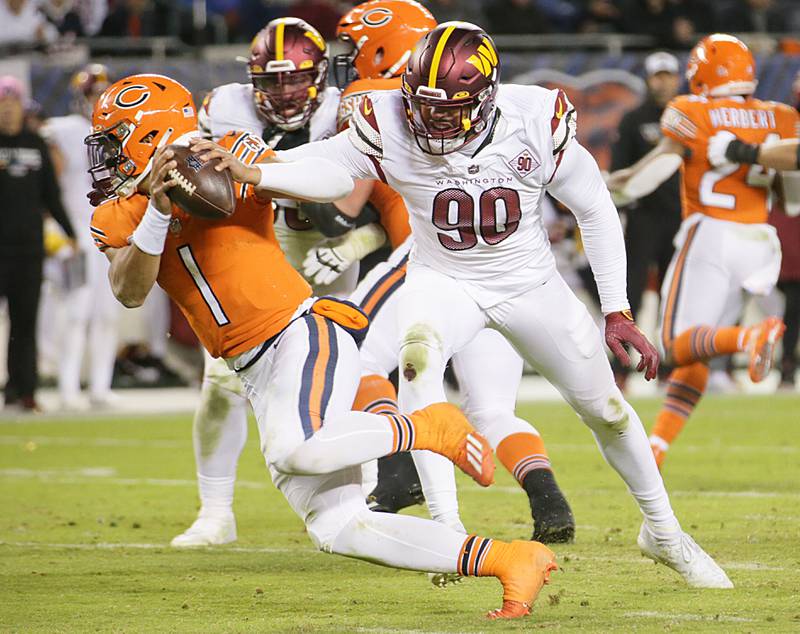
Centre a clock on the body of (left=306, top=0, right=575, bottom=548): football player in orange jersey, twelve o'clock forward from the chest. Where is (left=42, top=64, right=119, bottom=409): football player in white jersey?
The football player in white jersey is roughly at 2 o'clock from the football player in orange jersey.

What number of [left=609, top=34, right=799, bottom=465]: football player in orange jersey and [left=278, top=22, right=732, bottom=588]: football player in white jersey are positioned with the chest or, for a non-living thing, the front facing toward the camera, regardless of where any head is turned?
1

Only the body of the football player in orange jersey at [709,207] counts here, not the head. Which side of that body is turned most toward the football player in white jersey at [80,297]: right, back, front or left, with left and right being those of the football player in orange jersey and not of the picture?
front

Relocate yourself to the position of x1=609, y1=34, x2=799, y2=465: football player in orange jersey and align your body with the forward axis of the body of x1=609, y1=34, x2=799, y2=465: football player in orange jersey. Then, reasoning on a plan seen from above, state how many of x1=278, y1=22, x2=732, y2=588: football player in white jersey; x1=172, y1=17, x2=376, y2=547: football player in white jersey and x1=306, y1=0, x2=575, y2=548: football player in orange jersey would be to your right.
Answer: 0

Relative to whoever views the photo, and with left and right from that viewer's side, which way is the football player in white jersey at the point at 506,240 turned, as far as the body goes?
facing the viewer

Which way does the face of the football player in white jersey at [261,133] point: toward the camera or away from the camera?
toward the camera

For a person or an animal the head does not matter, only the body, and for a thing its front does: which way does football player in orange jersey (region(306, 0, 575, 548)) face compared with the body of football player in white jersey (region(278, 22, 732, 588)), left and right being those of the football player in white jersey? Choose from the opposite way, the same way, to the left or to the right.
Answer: to the right

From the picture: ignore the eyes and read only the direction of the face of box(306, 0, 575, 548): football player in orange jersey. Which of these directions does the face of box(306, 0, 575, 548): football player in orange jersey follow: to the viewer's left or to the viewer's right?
to the viewer's left

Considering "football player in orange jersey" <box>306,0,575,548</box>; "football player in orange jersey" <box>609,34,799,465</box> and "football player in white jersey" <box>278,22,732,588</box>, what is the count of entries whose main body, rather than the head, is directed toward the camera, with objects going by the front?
1

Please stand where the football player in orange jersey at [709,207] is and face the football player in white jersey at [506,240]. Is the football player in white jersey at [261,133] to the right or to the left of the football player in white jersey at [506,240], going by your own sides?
right

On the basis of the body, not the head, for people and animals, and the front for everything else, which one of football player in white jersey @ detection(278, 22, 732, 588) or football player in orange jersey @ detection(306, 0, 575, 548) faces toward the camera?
the football player in white jersey

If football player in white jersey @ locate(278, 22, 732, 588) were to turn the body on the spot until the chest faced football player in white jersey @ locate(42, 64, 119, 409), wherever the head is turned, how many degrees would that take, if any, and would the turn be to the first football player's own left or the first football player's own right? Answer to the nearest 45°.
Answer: approximately 135° to the first football player's own right

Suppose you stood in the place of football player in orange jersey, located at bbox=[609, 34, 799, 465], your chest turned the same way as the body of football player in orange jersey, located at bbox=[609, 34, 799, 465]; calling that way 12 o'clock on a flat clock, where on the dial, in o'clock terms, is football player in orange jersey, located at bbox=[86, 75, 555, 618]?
football player in orange jersey, located at bbox=[86, 75, 555, 618] is roughly at 8 o'clock from football player in orange jersey, located at bbox=[609, 34, 799, 465].

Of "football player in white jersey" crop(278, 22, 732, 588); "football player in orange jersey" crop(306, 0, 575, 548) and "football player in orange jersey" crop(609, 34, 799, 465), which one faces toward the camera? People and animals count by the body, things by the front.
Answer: the football player in white jersey

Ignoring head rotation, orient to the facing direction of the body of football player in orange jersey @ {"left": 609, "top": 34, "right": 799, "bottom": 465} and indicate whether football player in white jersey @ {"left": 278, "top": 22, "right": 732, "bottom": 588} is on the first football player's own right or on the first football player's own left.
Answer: on the first football player's own left

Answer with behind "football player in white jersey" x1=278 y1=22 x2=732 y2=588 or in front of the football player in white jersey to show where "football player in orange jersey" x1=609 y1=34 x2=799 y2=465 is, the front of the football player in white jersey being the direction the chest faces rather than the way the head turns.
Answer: behind

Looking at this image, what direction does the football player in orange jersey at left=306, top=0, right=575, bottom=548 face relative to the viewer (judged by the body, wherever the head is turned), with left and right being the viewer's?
facing to the left of the viewer
